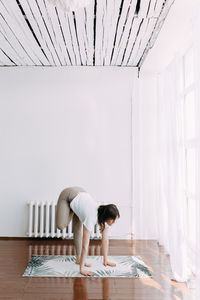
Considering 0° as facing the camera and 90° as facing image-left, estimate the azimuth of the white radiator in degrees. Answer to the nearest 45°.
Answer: approximately 0°

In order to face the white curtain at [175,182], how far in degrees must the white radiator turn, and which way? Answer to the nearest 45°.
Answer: approximately 45° to its left

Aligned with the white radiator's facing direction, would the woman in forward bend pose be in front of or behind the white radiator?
in front

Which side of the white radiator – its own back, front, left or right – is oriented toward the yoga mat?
front
